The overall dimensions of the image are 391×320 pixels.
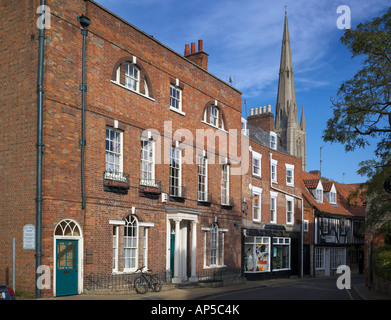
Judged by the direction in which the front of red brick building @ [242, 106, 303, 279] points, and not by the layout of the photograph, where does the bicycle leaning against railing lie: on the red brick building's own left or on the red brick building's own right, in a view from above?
on the red brick building's own right

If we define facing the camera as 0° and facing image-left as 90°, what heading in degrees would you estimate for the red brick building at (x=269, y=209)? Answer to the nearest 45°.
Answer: approximately 315°

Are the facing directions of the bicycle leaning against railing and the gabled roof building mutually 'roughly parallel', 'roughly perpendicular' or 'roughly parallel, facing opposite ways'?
roughly perpendicular

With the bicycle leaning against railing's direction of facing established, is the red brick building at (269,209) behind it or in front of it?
behind

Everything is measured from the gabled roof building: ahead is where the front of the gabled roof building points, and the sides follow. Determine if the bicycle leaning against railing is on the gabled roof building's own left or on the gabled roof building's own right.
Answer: on the gabled roof building's own right

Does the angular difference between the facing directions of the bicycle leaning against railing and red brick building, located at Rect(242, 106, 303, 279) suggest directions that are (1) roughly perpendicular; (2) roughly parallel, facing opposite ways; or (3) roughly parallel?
roughly perpendicular

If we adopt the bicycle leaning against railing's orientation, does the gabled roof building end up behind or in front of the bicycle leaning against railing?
behind

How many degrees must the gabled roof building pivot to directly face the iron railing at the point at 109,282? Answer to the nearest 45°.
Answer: approximately 45° to its right

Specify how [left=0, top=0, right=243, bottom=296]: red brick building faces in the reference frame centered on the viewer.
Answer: facing the viewer and to the right of the viewer

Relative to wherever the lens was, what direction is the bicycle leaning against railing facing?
facing the viewer and to the left of the viewer

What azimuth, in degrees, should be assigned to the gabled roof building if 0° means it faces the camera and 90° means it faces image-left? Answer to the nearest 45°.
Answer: approximately 315°

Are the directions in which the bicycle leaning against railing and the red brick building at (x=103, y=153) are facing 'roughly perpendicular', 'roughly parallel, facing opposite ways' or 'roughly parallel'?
roughly perpendicular
